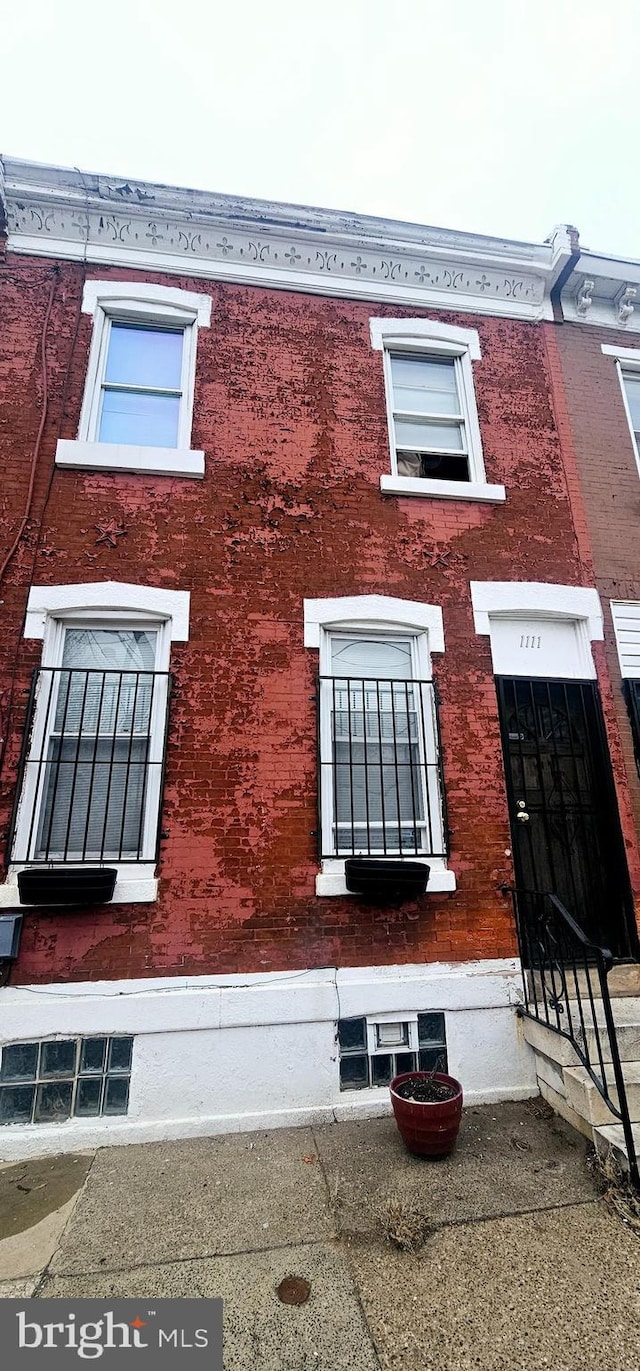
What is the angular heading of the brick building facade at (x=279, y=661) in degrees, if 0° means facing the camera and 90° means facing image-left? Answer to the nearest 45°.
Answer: approximately 0°
